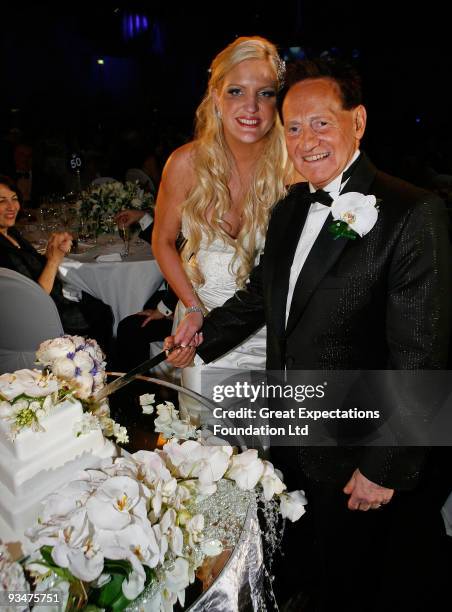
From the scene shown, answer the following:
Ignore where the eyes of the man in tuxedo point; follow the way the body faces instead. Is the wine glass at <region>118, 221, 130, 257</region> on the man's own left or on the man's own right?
on the man's own right

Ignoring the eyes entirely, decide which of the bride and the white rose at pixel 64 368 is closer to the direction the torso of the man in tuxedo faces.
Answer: the white rose

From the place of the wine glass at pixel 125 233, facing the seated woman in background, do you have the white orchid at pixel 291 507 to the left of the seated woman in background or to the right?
left

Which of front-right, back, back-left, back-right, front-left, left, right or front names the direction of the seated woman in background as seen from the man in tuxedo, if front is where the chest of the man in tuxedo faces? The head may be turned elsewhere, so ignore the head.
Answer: right

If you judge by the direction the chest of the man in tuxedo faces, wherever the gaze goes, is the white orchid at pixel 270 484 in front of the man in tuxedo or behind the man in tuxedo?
in front

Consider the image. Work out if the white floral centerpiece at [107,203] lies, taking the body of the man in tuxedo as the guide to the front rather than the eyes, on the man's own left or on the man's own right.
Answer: on the man's own right

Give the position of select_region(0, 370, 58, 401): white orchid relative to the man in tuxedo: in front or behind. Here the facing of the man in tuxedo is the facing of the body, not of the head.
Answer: in front

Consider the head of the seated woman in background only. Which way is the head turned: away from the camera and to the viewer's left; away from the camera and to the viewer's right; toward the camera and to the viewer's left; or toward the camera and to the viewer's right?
toward the camera and to the viewer's right

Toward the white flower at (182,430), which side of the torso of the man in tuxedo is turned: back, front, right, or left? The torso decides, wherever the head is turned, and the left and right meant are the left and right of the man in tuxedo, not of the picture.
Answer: front

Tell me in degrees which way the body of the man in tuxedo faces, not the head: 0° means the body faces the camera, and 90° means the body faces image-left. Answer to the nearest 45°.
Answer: approximately 45°

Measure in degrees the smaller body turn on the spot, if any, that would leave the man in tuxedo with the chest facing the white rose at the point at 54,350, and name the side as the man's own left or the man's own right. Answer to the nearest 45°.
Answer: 0° — they already face it
